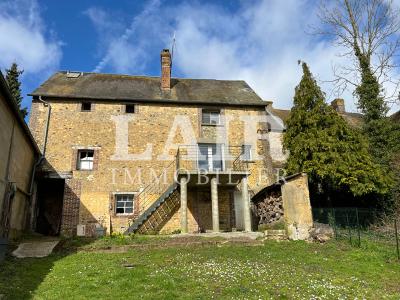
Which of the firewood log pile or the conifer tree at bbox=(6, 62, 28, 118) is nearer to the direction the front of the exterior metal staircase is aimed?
the conifer tree

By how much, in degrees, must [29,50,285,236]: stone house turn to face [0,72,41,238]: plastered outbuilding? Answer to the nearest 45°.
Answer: approximately 45° to its right

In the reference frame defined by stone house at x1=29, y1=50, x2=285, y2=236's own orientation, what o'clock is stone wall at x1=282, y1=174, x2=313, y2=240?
The stone wall is roughly at 10 o'clock from the stone house.

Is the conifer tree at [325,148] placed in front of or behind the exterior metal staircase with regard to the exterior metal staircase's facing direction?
behind

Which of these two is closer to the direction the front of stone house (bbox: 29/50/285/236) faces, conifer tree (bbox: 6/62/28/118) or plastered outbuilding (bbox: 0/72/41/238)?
the plastered outbuilding

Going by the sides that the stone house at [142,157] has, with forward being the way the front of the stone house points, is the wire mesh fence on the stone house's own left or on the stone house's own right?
on the stone house's own left

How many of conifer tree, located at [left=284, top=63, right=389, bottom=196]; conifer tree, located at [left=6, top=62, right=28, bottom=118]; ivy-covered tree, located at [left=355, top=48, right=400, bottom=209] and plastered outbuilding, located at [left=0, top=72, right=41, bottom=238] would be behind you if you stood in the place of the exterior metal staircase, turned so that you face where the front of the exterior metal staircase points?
2

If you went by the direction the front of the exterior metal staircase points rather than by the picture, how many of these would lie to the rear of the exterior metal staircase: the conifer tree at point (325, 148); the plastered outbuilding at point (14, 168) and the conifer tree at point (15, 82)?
1

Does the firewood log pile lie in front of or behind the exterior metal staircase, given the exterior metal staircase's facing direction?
behind

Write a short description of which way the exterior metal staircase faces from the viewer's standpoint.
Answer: facing to the left of the viewer

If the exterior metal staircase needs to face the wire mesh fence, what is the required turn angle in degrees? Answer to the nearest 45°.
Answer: approximately 180°

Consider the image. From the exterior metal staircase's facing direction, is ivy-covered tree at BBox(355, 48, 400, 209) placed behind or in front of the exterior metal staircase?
behind

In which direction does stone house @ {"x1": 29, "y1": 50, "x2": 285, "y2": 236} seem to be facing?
toward the camera
